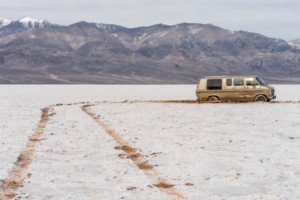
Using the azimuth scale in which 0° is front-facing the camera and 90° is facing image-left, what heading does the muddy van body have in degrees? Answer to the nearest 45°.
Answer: approximately 270°
